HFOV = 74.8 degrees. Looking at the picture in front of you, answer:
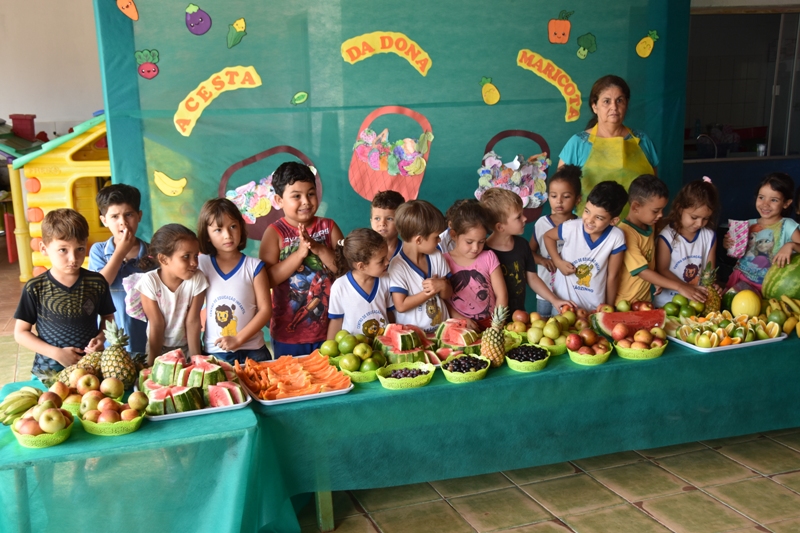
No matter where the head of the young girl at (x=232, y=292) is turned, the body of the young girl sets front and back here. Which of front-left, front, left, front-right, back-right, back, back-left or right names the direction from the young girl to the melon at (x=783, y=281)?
left

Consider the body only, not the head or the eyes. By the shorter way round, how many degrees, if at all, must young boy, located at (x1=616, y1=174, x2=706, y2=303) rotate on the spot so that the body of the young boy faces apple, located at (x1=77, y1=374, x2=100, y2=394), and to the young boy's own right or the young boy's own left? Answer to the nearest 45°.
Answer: approximately 90° to the young boy's own right

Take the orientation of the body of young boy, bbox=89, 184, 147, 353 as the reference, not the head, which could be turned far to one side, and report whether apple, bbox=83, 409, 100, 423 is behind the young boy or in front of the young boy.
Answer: in front

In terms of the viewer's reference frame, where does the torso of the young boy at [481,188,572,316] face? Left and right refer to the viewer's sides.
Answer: facing the viewer and to the right of the viewer

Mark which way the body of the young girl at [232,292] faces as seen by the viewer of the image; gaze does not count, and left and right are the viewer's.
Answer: facing the viewer

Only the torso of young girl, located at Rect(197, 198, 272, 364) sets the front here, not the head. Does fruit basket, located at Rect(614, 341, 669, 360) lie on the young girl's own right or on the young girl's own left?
on the young girl's own left

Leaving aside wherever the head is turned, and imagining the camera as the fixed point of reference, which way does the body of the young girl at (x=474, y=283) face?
toward the camera

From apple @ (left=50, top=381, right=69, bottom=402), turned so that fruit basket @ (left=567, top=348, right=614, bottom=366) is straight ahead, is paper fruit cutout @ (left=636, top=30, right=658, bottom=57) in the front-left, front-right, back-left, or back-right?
front-left

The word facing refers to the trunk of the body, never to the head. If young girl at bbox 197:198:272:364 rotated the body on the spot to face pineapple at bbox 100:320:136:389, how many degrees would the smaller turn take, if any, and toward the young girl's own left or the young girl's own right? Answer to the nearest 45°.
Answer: approximately 45° to the young girl's own right

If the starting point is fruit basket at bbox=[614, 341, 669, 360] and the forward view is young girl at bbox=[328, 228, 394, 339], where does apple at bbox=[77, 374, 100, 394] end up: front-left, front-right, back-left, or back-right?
front-left

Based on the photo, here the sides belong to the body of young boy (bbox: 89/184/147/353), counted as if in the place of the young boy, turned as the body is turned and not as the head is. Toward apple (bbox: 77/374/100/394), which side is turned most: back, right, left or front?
front

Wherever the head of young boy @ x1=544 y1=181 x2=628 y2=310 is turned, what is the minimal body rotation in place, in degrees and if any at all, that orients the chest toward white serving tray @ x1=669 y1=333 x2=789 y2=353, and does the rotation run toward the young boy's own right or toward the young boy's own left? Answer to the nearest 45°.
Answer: approximately 45° to the young boy's own left

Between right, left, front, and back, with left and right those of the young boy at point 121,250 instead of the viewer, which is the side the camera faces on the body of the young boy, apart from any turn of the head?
front

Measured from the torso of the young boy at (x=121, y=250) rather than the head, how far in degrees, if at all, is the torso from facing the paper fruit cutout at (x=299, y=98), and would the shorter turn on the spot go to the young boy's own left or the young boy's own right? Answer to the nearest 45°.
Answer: approximately 135° to the young boy's own left
